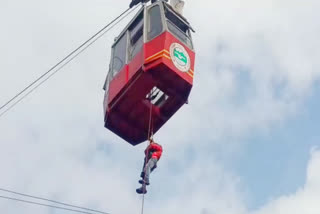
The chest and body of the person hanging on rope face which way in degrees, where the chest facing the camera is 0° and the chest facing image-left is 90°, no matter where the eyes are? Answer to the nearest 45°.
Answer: approximately 90°
